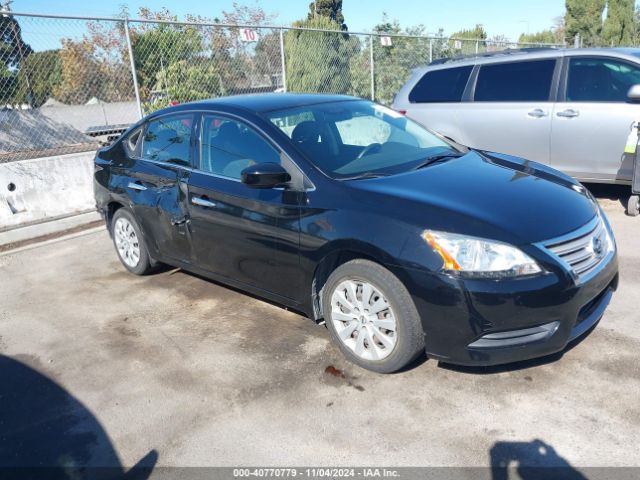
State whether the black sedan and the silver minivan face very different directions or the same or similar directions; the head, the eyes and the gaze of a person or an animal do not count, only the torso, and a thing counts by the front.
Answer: same or similar directions

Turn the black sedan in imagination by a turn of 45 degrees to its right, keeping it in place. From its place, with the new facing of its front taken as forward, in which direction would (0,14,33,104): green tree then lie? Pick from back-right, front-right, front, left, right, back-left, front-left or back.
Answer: back-right

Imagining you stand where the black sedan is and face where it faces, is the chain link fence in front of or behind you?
behind

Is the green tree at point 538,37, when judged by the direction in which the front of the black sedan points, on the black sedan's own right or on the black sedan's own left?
on the black sedan's own left

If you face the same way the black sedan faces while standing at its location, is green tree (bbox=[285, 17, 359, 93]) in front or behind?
behind

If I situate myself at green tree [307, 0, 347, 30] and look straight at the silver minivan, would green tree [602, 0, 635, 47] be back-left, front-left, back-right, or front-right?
front-left

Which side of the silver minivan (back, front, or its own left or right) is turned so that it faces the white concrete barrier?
back

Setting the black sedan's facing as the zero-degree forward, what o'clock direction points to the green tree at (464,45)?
The green tree is roughly at 8 o'clock from the black sedan.

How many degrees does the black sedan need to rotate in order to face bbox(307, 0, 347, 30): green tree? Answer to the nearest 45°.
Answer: approximately 135° to its left

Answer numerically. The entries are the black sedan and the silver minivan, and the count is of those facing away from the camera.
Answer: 0

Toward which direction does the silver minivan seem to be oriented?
to the viewer's right

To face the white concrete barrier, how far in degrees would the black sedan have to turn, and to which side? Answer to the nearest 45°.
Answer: approximately 180°
